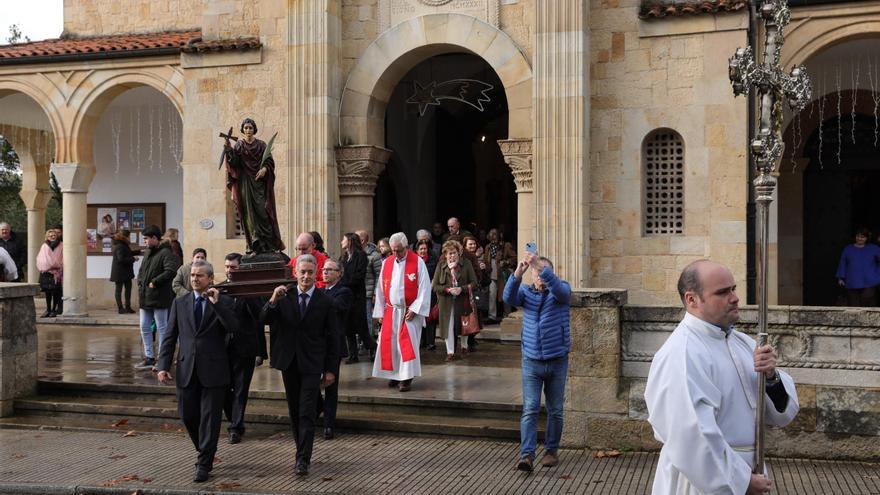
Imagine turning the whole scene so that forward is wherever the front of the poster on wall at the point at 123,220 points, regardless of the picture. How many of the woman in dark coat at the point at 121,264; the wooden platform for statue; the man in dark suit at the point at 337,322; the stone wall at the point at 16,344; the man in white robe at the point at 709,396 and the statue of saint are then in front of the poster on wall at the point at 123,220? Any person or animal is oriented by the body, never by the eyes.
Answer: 6

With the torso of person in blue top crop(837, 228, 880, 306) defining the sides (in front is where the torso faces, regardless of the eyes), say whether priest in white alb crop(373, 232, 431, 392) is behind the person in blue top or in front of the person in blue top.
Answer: in front

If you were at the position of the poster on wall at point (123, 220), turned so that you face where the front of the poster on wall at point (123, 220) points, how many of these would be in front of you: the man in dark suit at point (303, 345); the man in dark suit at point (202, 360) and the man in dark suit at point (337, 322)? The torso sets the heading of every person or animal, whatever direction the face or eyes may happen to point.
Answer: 3

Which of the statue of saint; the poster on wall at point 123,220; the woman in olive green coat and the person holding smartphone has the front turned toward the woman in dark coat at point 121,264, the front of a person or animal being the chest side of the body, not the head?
the poster on wall

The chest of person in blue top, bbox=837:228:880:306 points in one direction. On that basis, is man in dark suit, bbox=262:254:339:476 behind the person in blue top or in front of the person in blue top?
in front

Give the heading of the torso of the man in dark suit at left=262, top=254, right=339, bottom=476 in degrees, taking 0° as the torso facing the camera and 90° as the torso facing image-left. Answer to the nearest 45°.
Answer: approximately 0°

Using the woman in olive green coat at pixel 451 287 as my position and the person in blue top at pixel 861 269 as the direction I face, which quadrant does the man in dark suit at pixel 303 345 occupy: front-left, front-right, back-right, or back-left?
back-right

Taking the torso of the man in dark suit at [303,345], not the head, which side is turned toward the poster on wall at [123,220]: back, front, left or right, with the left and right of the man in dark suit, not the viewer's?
back

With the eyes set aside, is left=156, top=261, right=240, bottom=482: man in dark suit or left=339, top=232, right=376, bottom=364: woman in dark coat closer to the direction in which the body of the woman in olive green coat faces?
the man in dark suit
